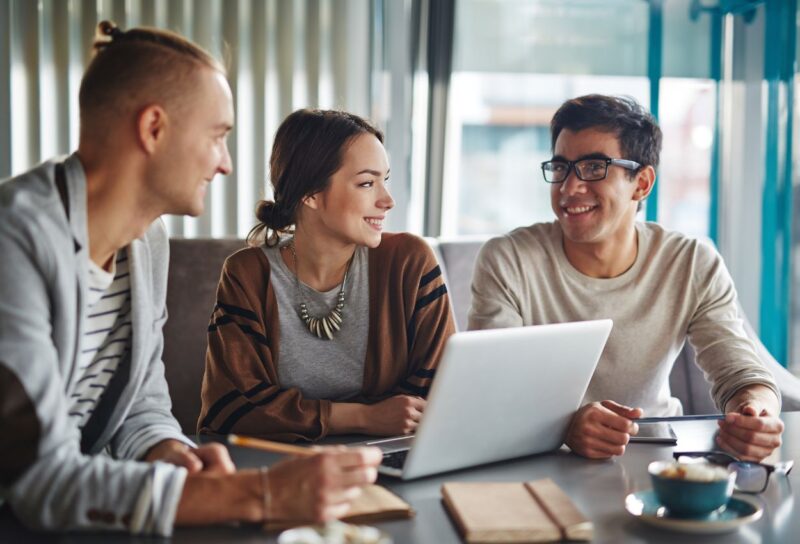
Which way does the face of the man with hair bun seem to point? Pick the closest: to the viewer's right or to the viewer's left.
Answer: to the viewer's right

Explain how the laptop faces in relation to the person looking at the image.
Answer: facing away from the viewer and to the left of the viewer

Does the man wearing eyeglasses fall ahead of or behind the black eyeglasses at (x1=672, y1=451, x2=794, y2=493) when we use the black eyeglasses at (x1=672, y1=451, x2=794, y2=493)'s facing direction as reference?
behind
